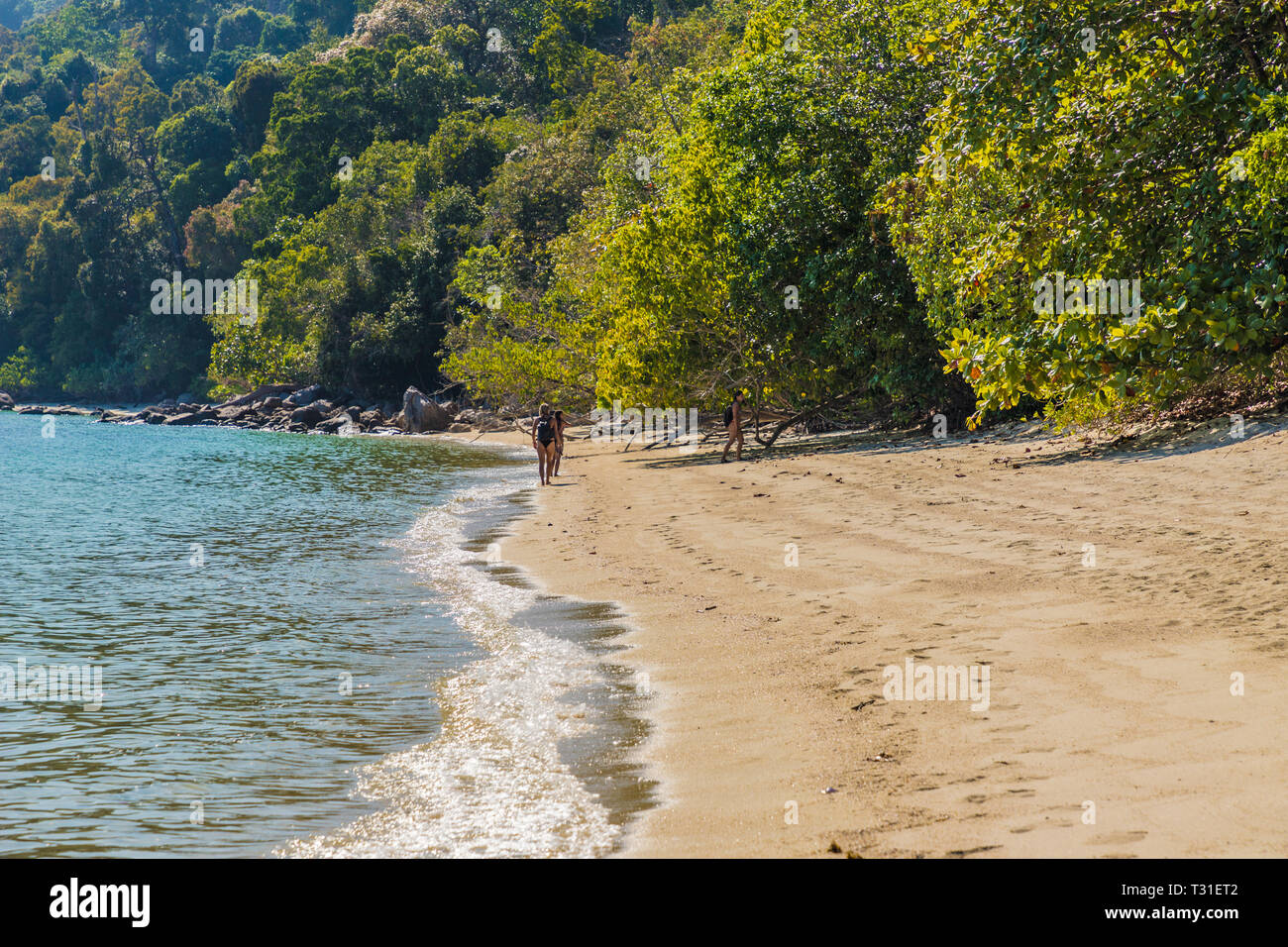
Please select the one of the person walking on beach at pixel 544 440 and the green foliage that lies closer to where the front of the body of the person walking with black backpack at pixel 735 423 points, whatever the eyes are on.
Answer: the green foliage

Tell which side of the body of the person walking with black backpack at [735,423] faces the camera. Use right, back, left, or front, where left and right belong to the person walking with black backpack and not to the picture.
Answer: right

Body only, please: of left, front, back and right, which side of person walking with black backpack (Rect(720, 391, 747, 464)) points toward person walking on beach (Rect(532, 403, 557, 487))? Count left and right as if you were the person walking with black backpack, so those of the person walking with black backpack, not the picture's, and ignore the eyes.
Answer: back

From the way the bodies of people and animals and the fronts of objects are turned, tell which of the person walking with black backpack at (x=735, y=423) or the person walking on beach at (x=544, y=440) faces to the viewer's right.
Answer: the person walking with black backpack

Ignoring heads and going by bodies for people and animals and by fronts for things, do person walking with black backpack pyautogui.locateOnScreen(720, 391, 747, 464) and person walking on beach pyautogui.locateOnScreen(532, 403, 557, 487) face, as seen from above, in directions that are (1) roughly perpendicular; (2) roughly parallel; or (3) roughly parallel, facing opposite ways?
roughly perpendicular

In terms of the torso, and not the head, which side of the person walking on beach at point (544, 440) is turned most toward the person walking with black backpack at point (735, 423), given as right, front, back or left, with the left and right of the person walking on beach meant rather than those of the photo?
right
